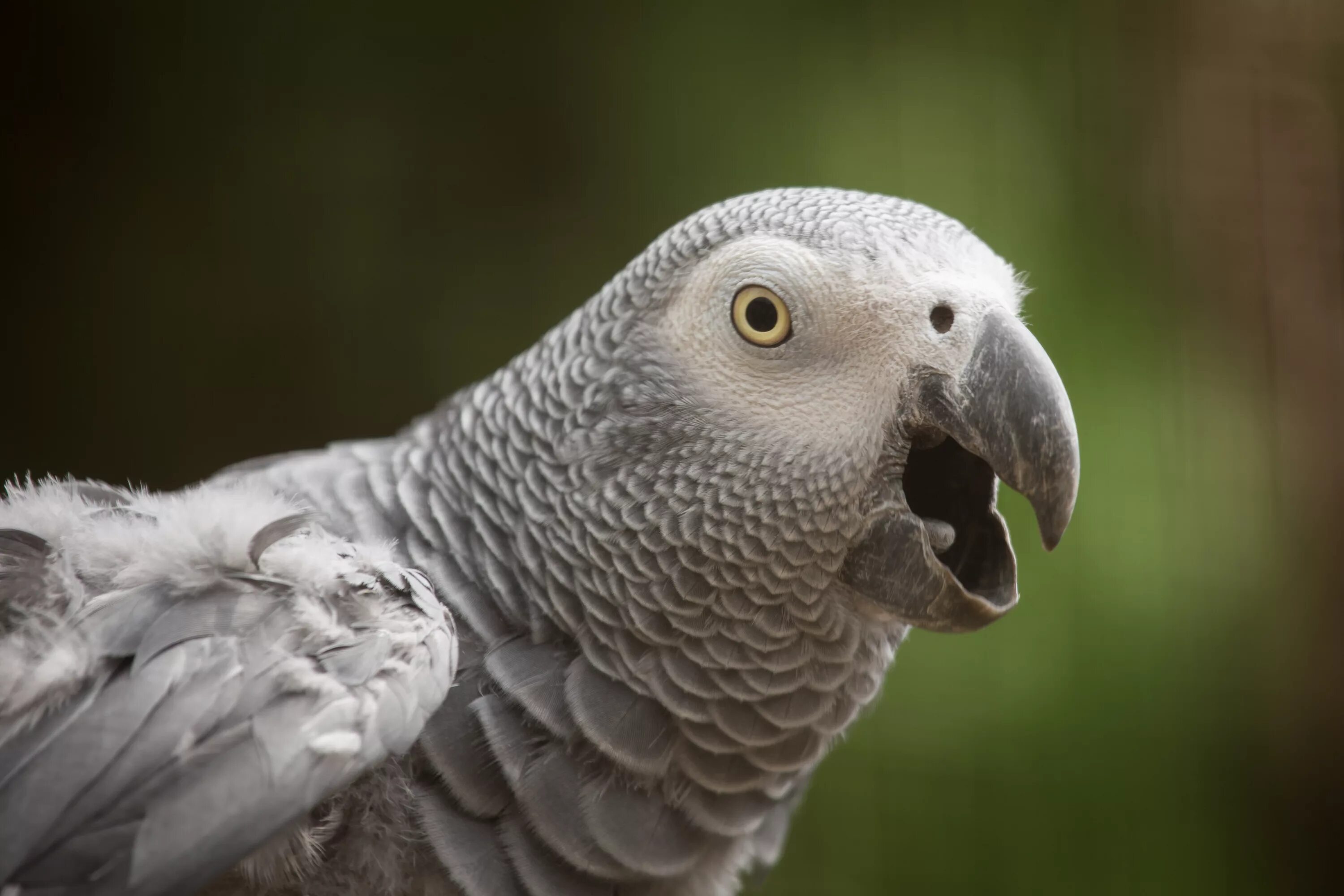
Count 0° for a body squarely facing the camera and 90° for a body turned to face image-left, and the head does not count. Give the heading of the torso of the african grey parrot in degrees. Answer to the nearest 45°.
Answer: approximately 270°
